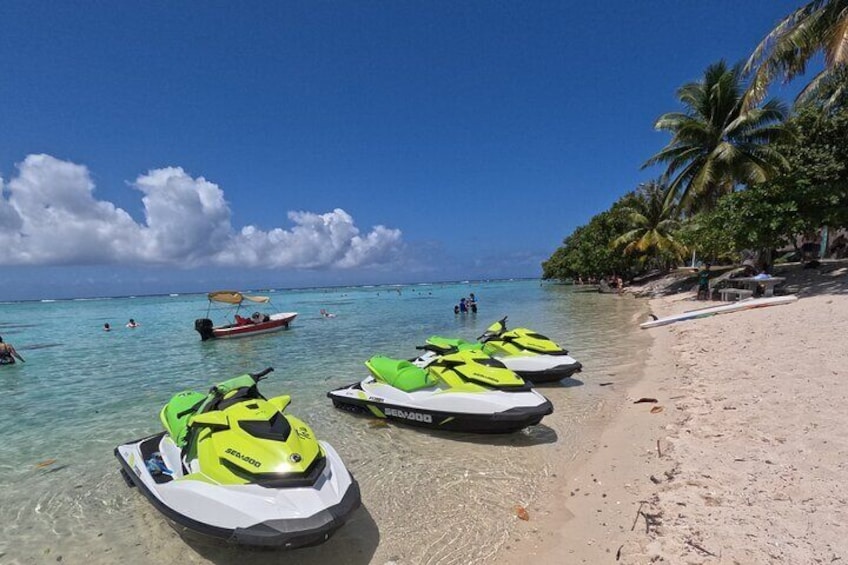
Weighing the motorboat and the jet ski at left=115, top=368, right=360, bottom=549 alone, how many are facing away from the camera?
0

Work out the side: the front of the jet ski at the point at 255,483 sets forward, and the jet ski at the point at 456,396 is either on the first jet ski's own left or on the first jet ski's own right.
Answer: on the first jet ski's own left

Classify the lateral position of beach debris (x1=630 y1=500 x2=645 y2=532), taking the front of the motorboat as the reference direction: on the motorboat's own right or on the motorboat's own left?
on the motorboat's own right

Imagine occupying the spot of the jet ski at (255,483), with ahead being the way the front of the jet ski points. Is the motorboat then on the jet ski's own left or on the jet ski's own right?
on the jet ski's own left

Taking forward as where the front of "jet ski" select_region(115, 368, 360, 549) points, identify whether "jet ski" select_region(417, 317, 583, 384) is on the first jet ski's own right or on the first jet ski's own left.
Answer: on the first jet ski's own left

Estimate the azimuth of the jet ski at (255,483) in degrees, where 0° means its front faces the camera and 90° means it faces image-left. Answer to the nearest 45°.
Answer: approximately 315°

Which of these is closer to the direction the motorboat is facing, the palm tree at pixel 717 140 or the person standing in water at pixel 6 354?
the palm tree

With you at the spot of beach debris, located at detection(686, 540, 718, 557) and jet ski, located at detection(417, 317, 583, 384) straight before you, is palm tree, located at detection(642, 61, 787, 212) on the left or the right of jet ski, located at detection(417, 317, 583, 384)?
right

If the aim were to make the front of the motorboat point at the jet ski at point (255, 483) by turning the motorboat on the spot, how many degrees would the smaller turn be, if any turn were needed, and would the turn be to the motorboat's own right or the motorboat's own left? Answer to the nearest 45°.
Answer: approximately 90° to the motorboat's own right

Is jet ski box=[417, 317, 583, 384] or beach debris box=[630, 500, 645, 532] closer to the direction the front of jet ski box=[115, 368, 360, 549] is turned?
the beach debris

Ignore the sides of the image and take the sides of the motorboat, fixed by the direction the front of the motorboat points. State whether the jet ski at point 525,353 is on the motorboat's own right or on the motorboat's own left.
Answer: on the motorboat's own right

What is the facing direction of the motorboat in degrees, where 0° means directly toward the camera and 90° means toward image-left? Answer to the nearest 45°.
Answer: approximately 270°

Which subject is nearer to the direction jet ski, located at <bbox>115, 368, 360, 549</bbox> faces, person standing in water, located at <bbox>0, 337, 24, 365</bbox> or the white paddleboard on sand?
the white paddleboard on sand
